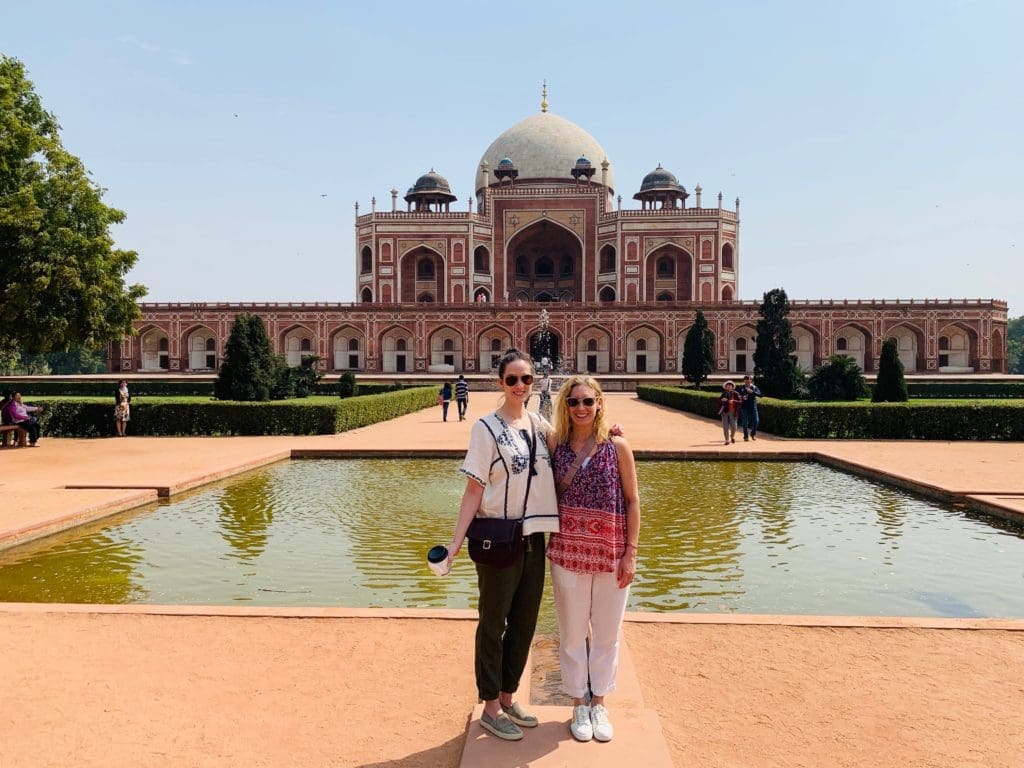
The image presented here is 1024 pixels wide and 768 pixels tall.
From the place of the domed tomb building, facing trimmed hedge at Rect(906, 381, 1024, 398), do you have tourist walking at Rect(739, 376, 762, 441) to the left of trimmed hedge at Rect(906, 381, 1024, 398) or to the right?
right

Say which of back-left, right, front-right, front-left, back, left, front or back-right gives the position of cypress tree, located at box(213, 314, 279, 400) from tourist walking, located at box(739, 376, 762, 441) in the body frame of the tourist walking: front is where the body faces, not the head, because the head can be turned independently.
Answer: right

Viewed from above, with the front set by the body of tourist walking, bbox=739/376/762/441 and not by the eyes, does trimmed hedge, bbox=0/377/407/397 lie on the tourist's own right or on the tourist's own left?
on the tourist's own right

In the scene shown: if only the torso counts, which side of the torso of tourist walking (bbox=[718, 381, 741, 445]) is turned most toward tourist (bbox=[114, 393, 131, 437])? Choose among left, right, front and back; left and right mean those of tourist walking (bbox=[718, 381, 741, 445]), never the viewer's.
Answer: right

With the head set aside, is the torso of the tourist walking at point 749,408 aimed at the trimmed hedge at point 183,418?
no

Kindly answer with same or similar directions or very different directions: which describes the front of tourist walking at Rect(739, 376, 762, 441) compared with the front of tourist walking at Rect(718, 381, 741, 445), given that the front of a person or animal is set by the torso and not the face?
same or similar directions

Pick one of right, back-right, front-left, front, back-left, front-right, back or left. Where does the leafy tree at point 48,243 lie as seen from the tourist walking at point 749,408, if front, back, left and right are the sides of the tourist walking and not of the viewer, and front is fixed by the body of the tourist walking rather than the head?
right

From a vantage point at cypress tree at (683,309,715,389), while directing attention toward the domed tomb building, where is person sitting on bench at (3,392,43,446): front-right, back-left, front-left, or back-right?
back-left

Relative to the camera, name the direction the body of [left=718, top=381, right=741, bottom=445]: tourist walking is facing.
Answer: toward the camera

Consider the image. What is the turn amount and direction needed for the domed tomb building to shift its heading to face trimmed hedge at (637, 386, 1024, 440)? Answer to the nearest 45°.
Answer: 0° — it already faces it

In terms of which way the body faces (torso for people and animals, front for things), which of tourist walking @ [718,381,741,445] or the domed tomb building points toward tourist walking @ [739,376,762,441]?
the domed tomb building

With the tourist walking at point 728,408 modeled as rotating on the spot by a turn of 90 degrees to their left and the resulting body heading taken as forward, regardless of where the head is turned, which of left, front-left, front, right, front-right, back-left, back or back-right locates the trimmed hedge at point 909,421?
front-left

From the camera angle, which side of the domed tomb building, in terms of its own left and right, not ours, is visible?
front

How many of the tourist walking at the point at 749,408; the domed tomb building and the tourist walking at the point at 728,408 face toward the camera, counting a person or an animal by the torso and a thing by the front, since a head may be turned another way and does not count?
3
